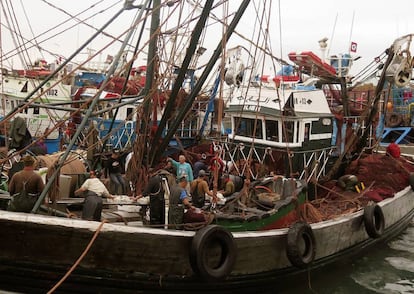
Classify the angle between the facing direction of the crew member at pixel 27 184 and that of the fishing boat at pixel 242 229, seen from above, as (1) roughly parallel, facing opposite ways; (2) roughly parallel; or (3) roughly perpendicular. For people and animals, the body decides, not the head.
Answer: roughly perpendicular

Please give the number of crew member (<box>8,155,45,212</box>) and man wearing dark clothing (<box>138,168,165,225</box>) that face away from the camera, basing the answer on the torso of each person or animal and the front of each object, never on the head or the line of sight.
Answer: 1

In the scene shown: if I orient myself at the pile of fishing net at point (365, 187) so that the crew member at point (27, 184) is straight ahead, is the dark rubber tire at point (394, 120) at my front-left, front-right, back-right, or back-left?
back-right
